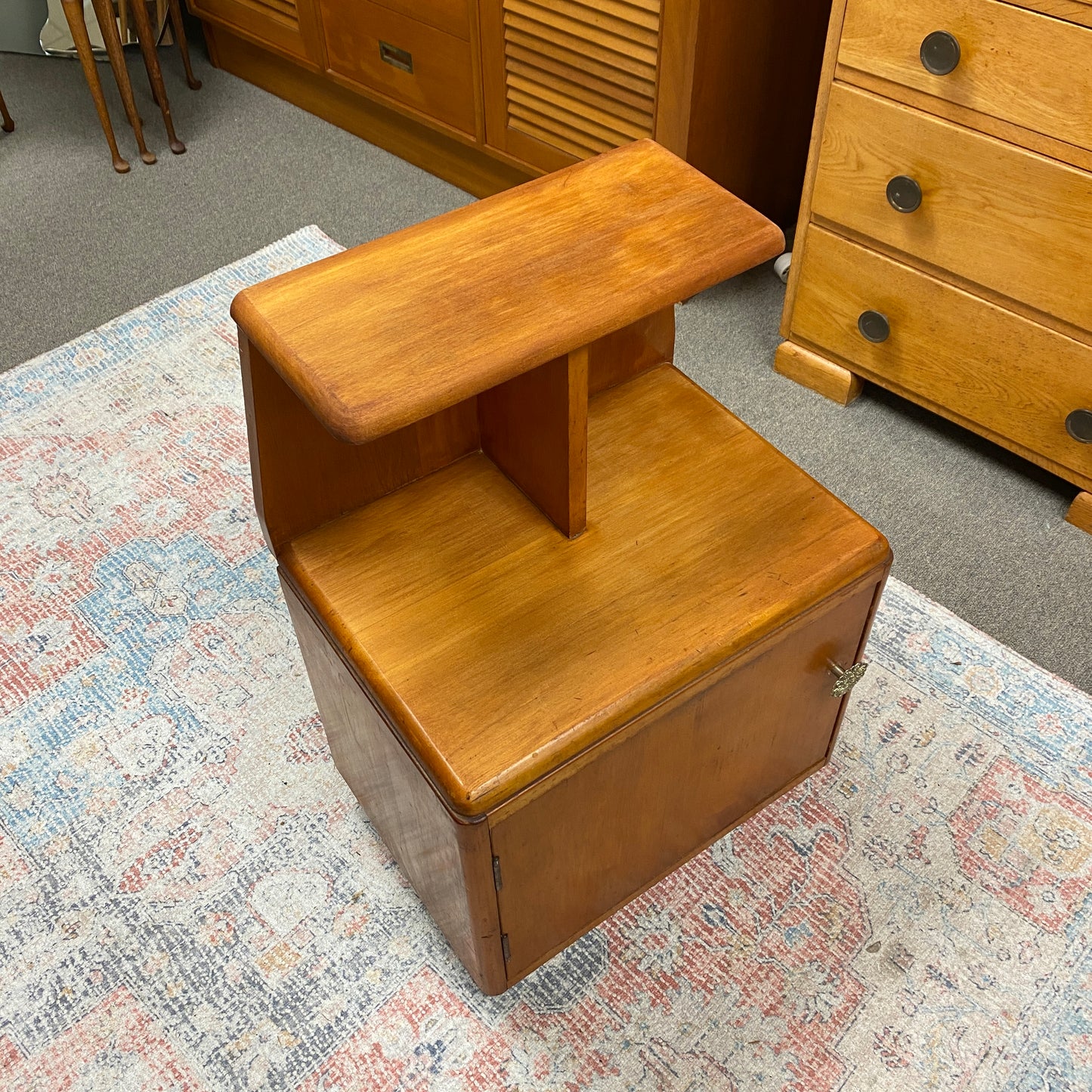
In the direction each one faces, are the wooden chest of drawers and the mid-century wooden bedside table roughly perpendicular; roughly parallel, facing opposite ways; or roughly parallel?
roughly perpendicular

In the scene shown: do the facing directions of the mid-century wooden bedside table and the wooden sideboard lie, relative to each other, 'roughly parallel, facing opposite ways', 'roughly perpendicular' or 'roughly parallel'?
roughly perpendicular

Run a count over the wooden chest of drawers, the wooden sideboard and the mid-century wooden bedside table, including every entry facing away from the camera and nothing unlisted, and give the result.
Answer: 0

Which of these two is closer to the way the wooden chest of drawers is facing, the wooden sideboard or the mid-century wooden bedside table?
the mid-century wooden bedside table

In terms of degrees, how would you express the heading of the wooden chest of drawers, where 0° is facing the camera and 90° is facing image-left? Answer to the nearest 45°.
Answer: approximately 45°

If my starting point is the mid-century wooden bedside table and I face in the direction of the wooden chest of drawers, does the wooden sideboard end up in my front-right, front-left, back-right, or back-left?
front-left

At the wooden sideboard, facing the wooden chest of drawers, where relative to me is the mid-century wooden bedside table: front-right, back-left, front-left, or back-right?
front-right

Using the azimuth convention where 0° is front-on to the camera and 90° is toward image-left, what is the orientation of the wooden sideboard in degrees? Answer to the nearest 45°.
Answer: approximately 45°

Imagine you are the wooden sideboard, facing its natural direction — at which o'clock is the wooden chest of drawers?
The wooden chest of drawers is roughly at 9 o'clock from the wooden sideboard.

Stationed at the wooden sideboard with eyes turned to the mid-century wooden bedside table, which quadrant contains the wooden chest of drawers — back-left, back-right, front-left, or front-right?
front-left

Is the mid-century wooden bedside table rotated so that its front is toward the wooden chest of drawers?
no

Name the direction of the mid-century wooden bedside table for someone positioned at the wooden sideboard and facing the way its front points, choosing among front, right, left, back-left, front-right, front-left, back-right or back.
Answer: front-left

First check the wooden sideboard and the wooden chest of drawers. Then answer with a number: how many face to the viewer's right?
0

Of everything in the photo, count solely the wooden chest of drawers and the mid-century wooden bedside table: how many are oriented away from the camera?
0

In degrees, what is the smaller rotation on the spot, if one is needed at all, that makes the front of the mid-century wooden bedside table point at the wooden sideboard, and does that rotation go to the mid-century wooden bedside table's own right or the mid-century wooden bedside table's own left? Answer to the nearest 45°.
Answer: approximately 135° to the mid-century wooden bedside table's own left

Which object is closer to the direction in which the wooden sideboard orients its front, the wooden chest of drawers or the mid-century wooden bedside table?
the mid-century wooden bedside table
